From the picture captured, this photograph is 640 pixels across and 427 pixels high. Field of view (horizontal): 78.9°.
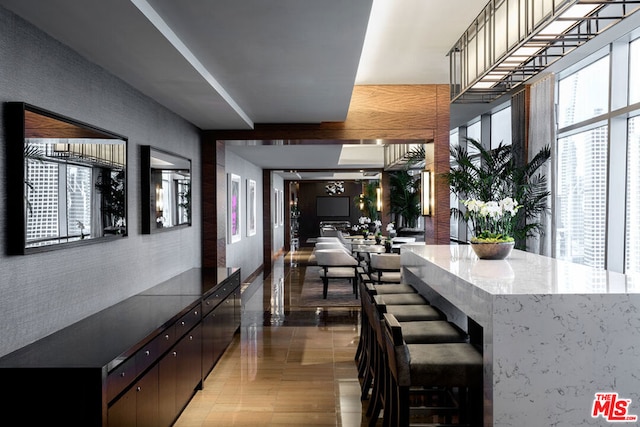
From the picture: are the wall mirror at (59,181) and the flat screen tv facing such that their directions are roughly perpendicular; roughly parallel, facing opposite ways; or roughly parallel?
roughly perpendicular

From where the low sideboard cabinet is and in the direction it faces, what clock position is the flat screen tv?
The flat screen tv is roughly at 10 o'clock from the low sideboard cabinet.

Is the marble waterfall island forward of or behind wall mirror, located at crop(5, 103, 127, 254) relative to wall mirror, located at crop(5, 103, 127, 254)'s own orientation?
forward

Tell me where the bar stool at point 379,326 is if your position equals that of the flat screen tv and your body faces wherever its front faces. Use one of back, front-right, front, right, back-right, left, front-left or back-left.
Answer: front

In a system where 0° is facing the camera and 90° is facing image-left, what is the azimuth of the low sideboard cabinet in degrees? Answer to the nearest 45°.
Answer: approximately 270°

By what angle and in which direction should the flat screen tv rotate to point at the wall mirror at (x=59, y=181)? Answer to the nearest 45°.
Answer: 0° — it already faces it

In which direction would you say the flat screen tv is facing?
toward the camera

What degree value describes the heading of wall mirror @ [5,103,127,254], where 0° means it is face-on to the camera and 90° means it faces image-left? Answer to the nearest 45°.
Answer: approximately 315°
